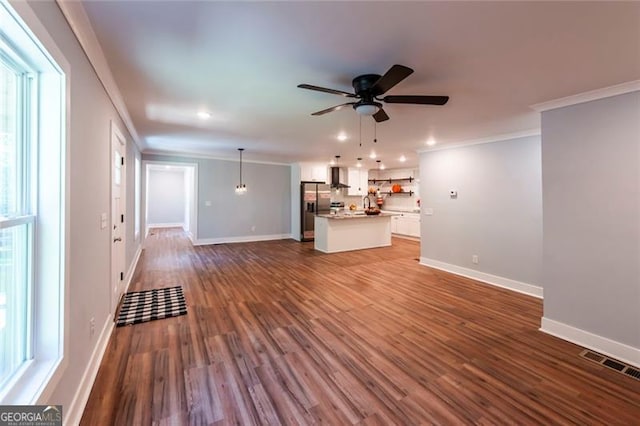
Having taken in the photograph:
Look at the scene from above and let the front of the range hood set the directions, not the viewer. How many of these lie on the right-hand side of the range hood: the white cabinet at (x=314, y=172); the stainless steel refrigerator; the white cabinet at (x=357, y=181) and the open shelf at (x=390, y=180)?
2

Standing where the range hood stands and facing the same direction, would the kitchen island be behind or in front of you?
in front

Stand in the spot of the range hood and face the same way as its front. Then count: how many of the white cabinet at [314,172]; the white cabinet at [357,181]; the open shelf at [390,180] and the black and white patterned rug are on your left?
2

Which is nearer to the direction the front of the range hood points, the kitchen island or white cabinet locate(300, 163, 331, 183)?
the kitchen island

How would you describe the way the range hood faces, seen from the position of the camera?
facing the viewer and to the right of the viewer

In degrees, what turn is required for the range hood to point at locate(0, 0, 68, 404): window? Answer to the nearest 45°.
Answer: approximately 45° to its right

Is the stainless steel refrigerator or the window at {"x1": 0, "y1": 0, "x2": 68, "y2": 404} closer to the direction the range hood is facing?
the window

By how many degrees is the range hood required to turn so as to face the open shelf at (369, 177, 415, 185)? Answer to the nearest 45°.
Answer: approximately 90° to its left

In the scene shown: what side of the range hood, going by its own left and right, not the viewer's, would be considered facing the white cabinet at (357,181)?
left

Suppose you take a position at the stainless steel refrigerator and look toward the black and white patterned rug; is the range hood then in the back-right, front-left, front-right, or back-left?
back-left

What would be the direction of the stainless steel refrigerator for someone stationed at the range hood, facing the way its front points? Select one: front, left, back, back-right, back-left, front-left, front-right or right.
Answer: right
